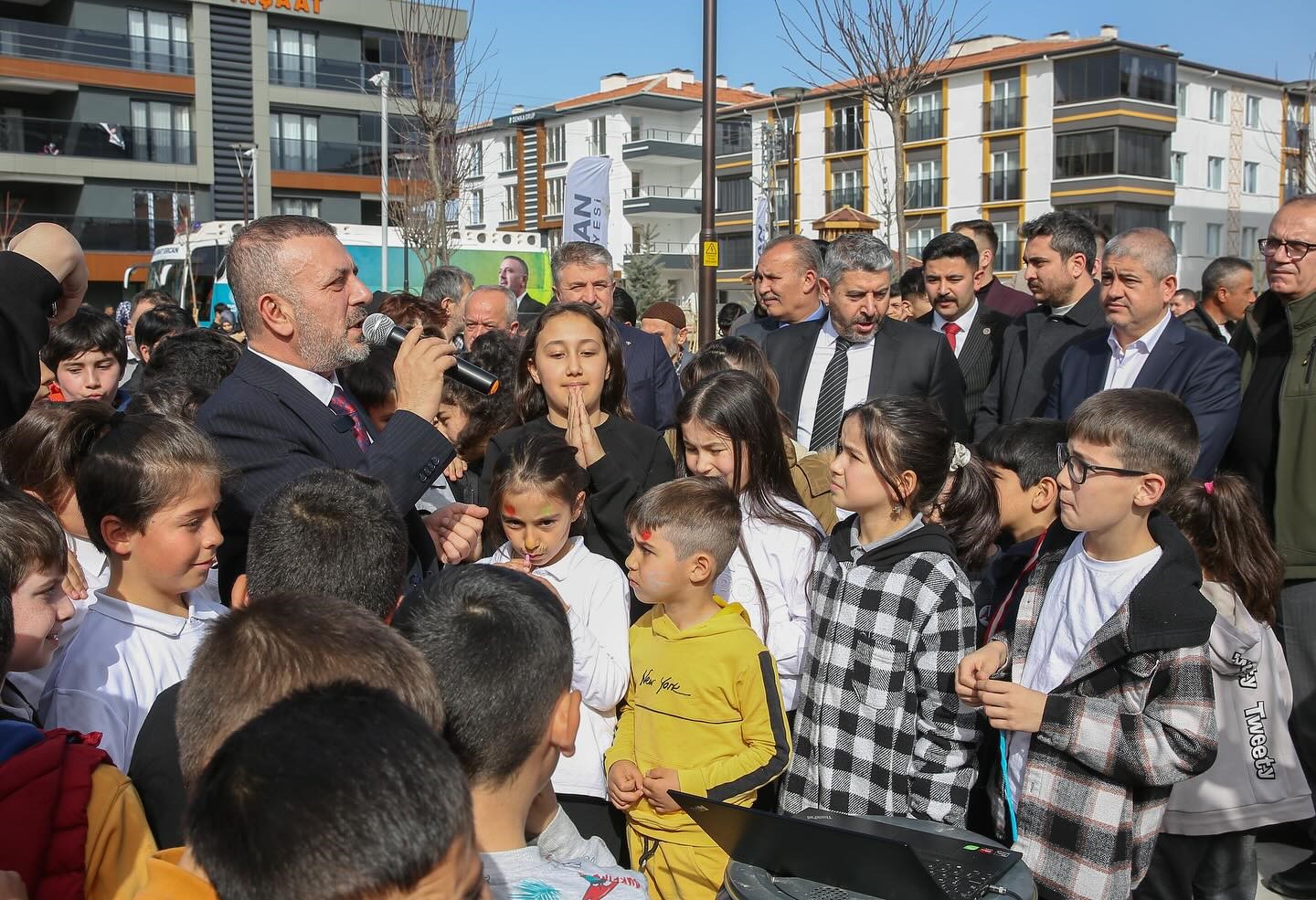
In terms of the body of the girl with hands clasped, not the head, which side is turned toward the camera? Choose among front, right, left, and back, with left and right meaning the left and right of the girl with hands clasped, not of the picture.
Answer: front

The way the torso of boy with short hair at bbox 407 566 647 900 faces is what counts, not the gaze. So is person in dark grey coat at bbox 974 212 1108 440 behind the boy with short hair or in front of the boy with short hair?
in front

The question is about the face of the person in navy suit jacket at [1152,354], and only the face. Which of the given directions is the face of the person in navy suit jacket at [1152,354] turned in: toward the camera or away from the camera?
toward the camera

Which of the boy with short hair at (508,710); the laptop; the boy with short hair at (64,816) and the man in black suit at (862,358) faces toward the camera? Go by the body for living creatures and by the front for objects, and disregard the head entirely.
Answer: the man in black suit

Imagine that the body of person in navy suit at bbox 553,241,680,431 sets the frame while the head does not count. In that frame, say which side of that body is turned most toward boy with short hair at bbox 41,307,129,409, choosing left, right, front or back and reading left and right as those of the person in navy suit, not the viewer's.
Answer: right

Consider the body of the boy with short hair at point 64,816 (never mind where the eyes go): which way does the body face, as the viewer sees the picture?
to the viewer's right

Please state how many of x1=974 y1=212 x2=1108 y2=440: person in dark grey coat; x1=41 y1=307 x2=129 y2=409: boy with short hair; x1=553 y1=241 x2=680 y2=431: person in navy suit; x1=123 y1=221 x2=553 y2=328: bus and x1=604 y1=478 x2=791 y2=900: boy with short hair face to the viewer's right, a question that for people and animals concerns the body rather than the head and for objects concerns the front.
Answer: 0

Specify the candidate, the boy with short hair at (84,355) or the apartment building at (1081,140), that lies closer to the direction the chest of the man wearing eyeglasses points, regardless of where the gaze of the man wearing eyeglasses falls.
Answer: the boy with short hair

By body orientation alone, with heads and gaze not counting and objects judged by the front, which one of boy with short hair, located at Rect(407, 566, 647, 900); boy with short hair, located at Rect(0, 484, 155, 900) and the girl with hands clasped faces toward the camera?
the girl with hands clasped

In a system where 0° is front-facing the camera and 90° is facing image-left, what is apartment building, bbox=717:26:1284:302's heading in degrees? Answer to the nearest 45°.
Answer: approximately 45°

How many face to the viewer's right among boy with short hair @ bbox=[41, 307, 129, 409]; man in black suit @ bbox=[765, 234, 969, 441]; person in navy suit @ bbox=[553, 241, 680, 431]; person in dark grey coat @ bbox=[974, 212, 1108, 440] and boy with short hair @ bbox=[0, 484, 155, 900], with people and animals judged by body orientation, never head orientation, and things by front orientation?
1

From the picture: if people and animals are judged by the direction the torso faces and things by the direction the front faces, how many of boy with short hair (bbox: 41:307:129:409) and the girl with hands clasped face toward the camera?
2

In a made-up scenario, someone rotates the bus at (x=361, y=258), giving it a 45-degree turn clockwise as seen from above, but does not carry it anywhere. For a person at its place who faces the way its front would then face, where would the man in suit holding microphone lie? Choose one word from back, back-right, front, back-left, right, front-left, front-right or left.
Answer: left
